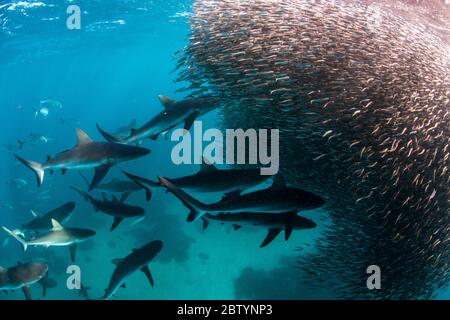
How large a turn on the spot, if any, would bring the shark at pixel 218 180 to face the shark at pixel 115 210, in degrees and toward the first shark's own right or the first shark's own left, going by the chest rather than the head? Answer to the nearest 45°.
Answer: approximately 135° to the first shark's own left

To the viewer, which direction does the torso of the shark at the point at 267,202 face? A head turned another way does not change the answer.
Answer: to the viewer's right

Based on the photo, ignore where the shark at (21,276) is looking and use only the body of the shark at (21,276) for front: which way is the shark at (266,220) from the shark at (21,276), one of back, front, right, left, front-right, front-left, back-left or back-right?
front-right

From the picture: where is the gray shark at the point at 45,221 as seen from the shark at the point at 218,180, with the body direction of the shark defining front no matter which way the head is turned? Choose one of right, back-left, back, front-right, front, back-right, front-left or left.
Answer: back-left

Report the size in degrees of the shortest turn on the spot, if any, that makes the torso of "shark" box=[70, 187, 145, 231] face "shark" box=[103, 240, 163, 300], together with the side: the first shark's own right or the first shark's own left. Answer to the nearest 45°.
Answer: approximately 90° to the first shark's own right

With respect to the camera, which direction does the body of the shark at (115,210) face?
to the viewer's right

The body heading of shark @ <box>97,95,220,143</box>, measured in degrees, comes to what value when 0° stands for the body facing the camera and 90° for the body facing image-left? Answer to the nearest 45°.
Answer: approximately 270°

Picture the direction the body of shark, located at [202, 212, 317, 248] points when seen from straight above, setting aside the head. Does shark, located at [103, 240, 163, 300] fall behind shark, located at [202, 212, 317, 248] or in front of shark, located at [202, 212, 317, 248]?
behind

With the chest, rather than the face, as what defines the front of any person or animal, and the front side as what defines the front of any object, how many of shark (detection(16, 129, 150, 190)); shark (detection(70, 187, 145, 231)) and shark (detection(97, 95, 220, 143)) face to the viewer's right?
3

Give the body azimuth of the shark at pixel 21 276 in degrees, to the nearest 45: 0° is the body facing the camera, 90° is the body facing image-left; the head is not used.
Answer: approximately 270°
